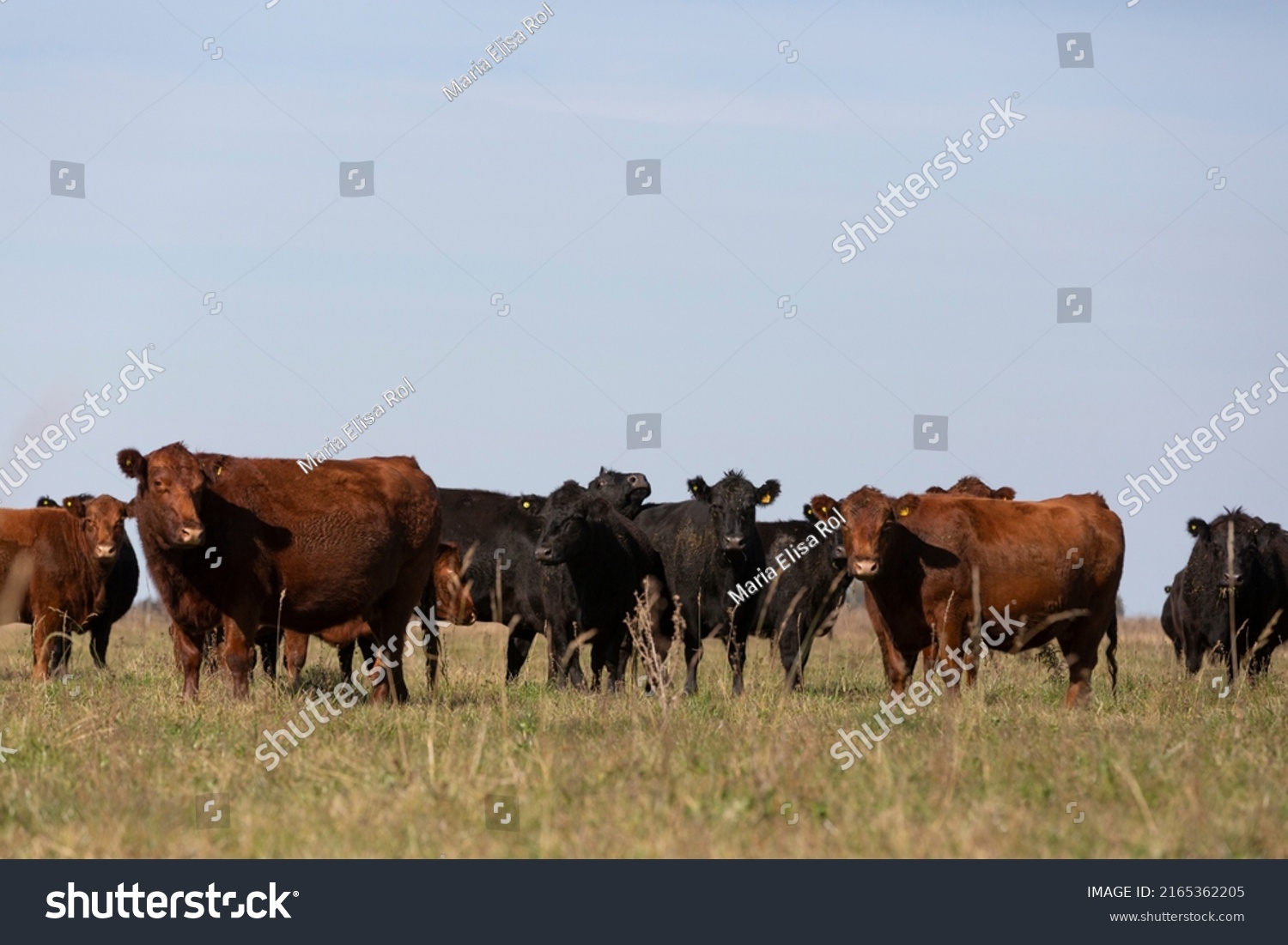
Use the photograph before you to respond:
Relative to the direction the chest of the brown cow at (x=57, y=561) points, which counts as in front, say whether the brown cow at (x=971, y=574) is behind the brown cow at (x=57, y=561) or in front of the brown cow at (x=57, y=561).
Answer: in front

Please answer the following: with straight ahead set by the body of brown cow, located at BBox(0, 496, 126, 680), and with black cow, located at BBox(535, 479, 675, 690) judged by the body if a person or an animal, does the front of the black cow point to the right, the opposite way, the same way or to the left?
to the right

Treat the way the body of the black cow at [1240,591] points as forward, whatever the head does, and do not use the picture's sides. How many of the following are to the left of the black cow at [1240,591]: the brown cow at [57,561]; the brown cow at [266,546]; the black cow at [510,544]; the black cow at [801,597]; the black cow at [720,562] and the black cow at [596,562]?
0

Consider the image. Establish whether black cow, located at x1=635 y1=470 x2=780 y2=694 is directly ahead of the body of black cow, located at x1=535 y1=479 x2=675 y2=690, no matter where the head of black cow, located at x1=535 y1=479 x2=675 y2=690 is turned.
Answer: no

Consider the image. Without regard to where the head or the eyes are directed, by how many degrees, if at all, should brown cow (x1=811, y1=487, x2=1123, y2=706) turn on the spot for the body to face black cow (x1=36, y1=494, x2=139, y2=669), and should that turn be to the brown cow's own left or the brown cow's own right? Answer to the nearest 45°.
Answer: approximately 90° to the brown cow's own right

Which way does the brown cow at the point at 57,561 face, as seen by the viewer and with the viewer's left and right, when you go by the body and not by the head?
facing the viewer and to the right of the viewer

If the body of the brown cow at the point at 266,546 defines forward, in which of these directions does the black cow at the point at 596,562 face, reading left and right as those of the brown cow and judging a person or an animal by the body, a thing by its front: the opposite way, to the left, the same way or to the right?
the same way

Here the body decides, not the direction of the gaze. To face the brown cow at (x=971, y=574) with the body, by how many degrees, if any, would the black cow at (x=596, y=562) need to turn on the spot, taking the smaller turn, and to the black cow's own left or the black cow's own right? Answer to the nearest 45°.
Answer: approximately 90° to the black cow's own left

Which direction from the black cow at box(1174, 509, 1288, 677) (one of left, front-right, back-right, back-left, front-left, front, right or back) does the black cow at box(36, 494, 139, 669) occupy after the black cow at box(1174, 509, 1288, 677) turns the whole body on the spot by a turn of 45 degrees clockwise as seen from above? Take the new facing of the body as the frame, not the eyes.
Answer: front-right

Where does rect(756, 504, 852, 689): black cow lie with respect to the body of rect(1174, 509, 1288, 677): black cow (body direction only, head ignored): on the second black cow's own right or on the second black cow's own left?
on the second black cow's own right

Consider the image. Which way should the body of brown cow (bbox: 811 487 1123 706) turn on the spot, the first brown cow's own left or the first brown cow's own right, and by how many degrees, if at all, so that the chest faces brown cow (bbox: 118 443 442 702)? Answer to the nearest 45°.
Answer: approximately 45° to the first brown cow's own right

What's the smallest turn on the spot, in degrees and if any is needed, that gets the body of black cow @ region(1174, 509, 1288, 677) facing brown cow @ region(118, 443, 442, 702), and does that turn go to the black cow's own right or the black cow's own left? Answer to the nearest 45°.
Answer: approximately 45° to the black cow's own right

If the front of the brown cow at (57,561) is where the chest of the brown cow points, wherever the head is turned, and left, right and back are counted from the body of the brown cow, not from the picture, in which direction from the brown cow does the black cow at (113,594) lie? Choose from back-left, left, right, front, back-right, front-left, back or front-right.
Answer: back-left

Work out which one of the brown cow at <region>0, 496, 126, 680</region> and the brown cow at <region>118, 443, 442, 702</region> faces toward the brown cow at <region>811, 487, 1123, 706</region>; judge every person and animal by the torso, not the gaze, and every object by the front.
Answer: the brown cow at <region>0, 496, 126, 680</region>

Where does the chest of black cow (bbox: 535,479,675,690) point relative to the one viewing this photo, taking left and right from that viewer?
facing the viewer and to the left of the viewer

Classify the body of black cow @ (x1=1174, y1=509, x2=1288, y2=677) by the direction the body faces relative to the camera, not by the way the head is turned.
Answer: toward the camera

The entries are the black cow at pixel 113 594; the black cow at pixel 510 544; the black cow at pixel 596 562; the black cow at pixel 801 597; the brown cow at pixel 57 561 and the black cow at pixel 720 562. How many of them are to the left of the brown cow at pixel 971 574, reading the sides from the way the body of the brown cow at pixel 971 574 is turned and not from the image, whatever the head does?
0

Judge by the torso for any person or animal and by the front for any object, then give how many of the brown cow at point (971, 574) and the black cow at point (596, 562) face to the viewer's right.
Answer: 0
